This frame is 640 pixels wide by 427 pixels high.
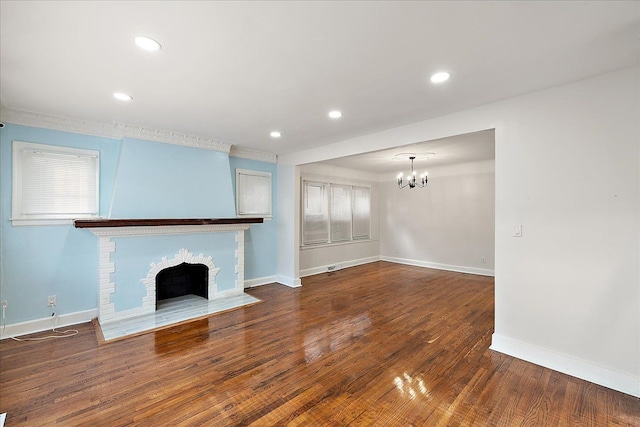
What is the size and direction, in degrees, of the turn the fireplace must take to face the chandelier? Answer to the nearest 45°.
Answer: approximately 45° to its left

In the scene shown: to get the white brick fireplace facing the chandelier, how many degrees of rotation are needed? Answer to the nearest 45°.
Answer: approximately 45° to its left

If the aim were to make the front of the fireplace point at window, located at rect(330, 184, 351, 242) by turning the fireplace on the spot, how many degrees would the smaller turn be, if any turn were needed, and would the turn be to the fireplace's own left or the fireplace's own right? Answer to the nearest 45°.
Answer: approximately 45° to the fireplace's own left

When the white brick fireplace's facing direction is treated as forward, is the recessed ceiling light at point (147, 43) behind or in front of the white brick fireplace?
in front

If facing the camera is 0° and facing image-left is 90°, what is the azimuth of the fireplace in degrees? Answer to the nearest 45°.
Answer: approximately 315°

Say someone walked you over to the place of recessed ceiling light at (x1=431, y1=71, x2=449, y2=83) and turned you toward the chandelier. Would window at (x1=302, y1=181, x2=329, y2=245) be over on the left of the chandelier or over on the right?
left
